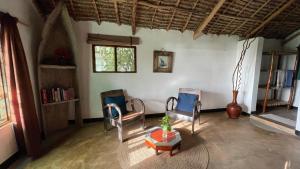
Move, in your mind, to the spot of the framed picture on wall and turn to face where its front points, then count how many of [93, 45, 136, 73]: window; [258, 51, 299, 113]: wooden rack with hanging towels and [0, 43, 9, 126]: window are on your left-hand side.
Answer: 1

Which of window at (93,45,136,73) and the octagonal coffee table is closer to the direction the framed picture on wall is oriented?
the octagonal coffee table

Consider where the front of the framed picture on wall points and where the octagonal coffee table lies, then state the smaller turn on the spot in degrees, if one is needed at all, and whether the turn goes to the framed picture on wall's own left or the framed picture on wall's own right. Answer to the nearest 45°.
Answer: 0° — it already faces it

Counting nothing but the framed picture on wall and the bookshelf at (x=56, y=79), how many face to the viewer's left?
0

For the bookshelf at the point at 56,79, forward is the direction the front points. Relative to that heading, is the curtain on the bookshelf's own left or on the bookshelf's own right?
on the bookshelf's own right

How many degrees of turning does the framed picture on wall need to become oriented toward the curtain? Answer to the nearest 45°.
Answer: approximately 45° to its right

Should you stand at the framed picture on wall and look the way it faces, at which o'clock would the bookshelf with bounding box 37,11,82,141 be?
The bookshelf is roughly at 2 o'clock from the framed picture on wall.

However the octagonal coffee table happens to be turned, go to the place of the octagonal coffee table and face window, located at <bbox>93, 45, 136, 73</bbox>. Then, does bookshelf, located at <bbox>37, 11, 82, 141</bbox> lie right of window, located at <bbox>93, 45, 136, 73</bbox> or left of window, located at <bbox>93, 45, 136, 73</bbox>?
left

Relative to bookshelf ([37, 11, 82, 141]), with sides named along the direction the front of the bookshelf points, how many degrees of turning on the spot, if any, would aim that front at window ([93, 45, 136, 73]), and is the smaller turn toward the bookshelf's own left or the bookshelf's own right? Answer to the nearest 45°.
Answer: approximately 45° to the bookshelf's own left

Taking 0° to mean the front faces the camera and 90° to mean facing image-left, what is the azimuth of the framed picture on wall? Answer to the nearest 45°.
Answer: approximately 0°

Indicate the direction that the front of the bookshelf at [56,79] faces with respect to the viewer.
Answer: facing the viewer and to the right of the viewer

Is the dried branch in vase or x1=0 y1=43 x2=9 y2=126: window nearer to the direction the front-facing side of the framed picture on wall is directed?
the window

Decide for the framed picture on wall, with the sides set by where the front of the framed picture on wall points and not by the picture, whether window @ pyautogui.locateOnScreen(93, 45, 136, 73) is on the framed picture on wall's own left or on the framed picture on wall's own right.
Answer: on the framed picture on wall's own right
